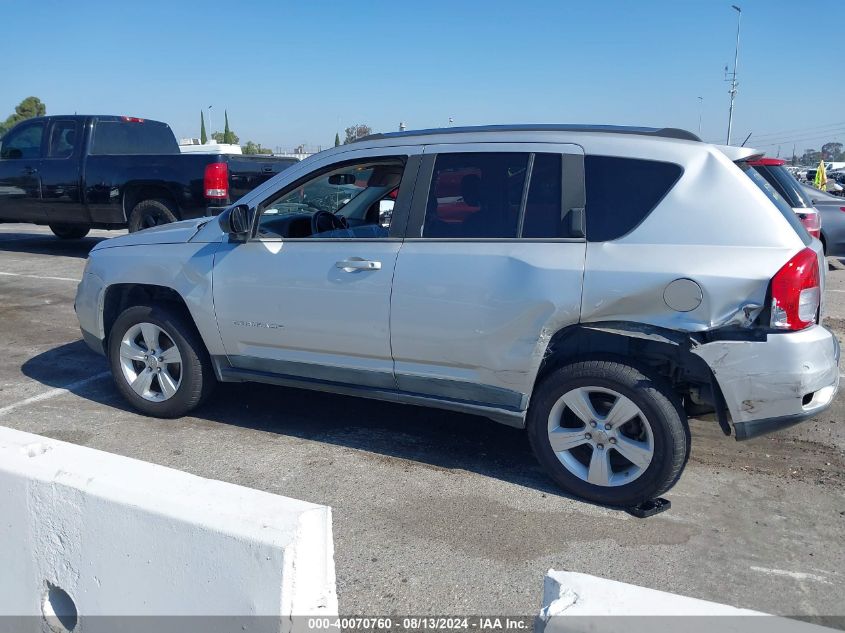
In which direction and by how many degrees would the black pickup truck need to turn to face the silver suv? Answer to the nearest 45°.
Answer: approximately 135° to its left

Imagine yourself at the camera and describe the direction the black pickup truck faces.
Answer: facing away from the viewer and to the left of the viewer

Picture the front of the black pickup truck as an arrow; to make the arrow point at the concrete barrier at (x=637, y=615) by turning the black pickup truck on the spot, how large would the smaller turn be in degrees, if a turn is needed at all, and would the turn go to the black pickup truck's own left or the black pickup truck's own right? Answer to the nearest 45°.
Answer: approximately 135° to the black pickup truck's own left

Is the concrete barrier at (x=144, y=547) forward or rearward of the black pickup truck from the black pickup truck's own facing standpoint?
rearward

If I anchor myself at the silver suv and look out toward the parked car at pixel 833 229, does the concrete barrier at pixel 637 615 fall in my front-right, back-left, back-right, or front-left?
back-right

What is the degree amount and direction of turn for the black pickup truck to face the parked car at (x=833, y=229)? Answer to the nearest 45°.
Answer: approximately 135° to its right

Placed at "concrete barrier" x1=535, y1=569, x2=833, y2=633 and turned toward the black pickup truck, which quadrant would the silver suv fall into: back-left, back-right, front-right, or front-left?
front-right
